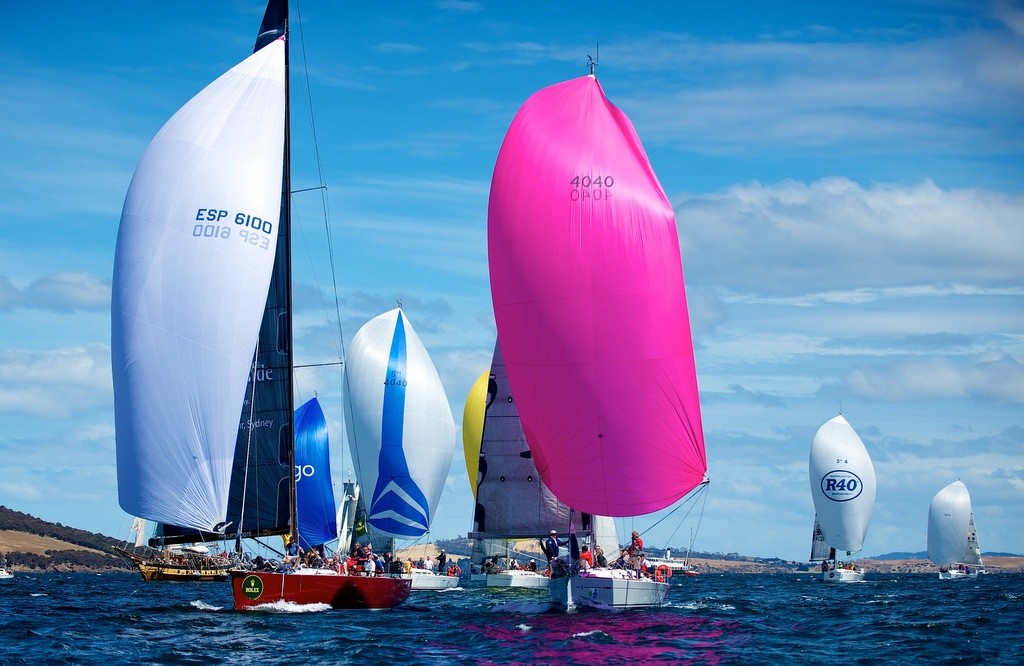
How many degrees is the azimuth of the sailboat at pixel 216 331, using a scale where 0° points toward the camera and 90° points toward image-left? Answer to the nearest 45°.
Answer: approximately 45°
